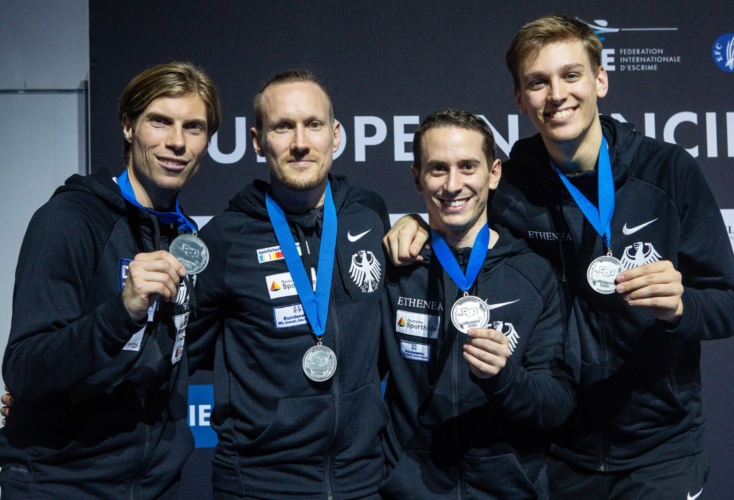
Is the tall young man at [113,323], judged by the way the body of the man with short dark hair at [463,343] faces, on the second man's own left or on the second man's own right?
on the second man's own right

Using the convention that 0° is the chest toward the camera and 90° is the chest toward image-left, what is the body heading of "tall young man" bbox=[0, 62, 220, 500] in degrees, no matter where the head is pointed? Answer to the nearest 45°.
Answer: approximately 315°

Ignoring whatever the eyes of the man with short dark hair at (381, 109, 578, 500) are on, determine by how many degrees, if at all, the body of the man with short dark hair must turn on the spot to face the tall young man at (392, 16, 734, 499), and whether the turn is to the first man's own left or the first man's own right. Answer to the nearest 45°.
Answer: approximately 90° to the first man's own left
